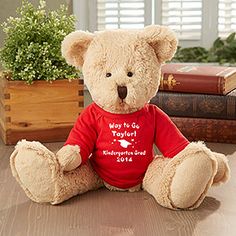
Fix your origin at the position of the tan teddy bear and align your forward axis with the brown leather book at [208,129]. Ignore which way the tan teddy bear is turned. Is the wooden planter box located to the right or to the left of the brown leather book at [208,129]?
left

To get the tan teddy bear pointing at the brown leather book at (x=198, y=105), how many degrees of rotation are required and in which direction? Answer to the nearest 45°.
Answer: approximately 135° to its left

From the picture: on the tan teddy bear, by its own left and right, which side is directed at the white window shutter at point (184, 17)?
back

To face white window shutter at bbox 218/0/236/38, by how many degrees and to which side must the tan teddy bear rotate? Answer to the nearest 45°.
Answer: approximately 180°

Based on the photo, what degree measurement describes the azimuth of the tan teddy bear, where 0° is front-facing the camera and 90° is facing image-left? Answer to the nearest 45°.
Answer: approximately 0°

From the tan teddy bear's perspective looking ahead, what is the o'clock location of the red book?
The red book is roughly at 7 o'clock from the tan teddy bear.

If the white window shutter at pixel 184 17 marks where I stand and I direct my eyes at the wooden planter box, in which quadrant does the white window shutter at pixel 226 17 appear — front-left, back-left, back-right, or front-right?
back-left

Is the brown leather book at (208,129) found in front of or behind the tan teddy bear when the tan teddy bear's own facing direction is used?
behind

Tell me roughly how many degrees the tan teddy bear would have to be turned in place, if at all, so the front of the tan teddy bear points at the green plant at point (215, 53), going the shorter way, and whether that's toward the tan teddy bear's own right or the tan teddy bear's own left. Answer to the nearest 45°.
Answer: approximately 180°

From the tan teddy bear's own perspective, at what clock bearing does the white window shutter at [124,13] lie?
The white window shutter is roughly at 6 o'clock from the tan teddy bear.

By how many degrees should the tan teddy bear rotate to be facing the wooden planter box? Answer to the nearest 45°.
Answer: approximately 135° to its right

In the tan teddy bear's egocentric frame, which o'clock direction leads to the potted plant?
The potted plant is roughly at 5 o'clock from the tan teddy bear.
